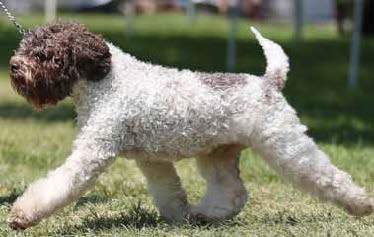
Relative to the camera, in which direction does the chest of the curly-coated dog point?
to the viewer's left
